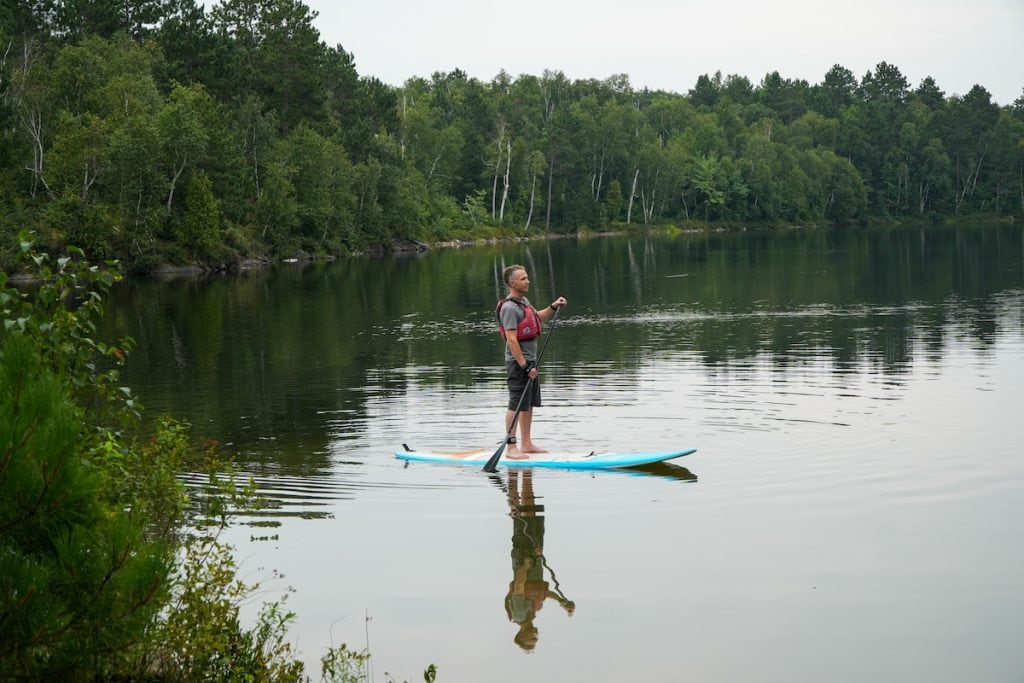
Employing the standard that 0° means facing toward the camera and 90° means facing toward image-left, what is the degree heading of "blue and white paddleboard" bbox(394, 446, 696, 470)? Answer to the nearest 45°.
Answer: approximately 270°

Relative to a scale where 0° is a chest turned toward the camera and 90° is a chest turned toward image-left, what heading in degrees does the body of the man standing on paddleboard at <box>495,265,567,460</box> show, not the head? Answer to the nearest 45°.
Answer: approximately 270°

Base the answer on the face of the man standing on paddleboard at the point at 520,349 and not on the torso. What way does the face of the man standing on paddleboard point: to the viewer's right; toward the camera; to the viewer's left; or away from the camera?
to the viewer's right
